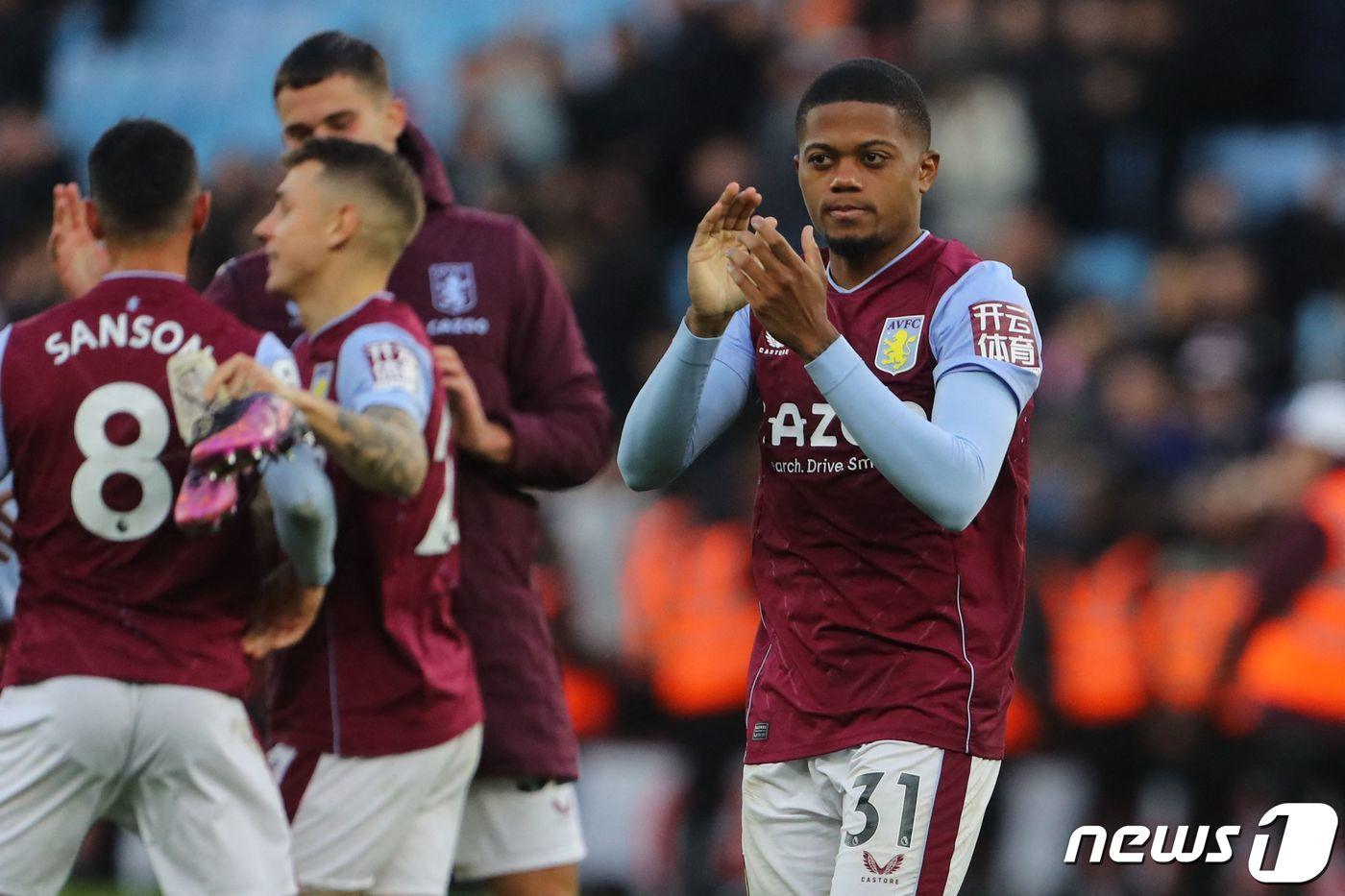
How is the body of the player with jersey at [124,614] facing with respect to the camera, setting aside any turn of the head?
away from the camera
